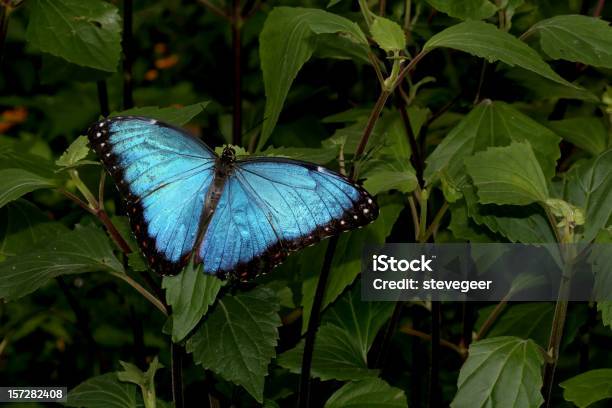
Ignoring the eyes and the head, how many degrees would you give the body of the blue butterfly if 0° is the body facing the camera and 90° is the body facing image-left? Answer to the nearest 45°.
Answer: approximately 180°
